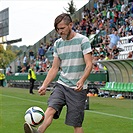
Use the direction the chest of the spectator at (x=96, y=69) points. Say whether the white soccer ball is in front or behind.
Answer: in front

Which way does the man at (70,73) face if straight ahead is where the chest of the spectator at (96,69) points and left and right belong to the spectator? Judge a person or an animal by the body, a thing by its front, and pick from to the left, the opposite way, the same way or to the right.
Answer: the same way

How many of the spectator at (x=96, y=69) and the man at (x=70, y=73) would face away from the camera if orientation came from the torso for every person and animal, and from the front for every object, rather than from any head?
0

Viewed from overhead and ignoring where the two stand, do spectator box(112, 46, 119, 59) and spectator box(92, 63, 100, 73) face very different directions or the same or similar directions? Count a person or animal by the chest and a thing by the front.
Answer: same or similar directions

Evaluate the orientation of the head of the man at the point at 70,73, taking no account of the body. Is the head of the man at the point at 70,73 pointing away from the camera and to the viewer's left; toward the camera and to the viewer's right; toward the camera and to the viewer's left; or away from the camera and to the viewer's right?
toward the camera and to the viewer's left

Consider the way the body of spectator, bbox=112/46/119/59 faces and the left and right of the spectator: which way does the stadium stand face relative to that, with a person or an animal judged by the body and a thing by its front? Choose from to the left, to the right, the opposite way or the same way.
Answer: the same way

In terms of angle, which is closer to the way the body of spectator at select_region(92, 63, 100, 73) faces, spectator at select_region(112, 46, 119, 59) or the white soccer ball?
the white soccer ball

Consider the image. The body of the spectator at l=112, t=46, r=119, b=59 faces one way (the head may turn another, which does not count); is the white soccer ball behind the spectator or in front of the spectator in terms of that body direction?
in front

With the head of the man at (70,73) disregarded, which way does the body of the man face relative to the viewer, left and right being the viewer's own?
facing the viewer and to the left of the viewer

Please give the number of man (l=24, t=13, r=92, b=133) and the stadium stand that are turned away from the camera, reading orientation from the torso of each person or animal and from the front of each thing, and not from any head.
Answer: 0

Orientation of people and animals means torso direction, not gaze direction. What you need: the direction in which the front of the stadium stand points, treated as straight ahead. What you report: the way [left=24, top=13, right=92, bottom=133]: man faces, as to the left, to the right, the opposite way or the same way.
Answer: the same way

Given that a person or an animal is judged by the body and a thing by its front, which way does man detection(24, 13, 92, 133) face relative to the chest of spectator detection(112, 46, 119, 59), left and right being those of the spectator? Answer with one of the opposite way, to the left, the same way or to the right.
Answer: the same way

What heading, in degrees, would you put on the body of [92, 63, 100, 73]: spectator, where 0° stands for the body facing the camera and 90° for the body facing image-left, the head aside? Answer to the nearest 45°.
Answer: approximately 45°
